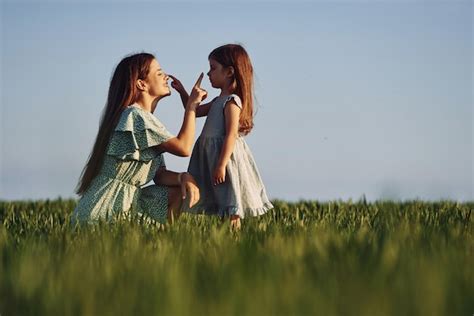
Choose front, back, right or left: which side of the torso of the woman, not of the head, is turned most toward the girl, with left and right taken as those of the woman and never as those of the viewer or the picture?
front

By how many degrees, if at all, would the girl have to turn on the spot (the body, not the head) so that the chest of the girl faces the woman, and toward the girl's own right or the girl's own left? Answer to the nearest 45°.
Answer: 0° — they already face them

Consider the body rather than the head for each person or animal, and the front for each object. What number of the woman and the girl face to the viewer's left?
1

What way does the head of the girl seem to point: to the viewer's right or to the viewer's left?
to the viewer's left

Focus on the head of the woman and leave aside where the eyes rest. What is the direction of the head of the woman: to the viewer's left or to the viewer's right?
to the viewer's right

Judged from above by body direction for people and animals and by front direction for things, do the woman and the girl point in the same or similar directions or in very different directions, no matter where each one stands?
very different directions

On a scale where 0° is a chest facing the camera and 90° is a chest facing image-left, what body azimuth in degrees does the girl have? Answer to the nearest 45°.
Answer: approximately 90°

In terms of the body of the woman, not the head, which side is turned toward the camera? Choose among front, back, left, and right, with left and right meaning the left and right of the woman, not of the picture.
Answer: right
